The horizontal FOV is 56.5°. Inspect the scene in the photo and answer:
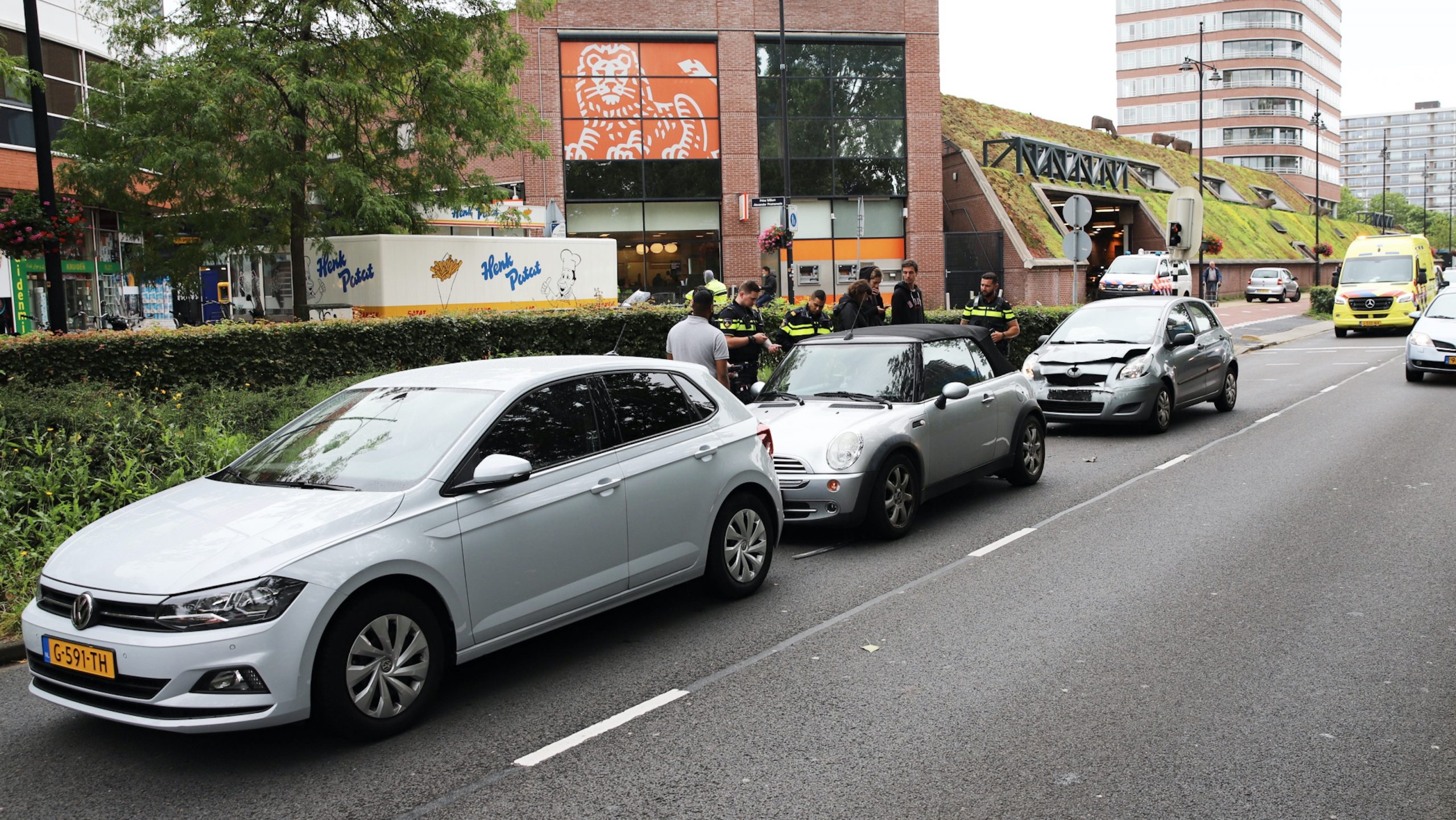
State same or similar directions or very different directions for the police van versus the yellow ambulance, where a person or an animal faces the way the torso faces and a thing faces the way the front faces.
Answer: same or similar directions

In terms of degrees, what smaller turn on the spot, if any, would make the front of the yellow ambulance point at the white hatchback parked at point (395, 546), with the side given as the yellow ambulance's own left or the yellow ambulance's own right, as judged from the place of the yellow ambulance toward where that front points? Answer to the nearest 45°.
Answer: approximately 45° to the yellow ambulance's own left

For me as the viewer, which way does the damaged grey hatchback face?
facing the viewer and to the left of the viewer

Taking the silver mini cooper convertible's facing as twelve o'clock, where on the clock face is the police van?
The police van is roughly at 5 o'clock from the silver mini cooper convertible.

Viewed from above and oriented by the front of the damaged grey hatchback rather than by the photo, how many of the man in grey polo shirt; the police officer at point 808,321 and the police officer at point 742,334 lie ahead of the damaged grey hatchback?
3

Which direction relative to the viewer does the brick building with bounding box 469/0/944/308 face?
toward the camera

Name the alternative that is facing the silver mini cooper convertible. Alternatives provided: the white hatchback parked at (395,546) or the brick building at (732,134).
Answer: the brick building

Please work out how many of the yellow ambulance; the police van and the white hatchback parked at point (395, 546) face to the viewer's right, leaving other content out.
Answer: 0

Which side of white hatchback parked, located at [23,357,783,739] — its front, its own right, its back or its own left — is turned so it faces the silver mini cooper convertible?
back

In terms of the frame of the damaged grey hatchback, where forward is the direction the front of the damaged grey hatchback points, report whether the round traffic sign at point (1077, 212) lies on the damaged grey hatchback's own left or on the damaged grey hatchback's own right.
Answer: on the damaged grey hatchback's own right

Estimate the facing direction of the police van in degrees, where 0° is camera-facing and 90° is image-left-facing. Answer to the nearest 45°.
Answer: approximately 45°

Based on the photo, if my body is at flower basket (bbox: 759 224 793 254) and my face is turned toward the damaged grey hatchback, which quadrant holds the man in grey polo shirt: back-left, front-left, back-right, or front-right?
front-right

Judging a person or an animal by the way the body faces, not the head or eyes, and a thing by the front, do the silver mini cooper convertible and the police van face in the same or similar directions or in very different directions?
same or similar directions

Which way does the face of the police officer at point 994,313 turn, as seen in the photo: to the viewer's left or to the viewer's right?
to the viewer's left
